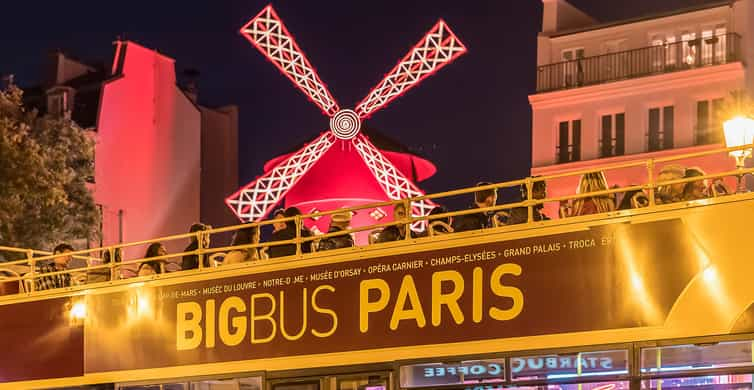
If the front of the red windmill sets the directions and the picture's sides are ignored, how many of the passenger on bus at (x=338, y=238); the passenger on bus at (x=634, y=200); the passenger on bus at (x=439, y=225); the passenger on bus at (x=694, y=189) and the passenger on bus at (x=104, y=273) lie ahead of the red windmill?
5

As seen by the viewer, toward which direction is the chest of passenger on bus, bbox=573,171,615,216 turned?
away from the camera

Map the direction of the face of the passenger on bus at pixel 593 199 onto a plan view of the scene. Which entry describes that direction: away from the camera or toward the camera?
away from the camera

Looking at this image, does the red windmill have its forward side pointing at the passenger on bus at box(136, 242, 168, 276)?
yes

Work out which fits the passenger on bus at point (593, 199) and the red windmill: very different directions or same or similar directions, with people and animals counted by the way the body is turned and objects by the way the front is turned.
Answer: very different directions

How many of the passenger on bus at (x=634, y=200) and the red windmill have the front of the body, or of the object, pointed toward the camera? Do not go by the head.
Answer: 1

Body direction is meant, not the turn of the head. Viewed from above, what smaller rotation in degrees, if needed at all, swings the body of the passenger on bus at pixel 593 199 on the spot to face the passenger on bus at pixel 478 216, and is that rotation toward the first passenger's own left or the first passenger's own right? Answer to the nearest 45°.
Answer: approximately 45° to the first passenger's own left

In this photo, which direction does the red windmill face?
toward the camera

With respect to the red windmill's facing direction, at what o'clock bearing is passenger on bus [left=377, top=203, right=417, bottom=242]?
The passenger on bus is roughly at 12 o'clock from the red windmill.

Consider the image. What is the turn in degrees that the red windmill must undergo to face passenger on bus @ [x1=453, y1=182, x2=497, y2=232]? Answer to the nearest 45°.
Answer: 0° — it already faces them
